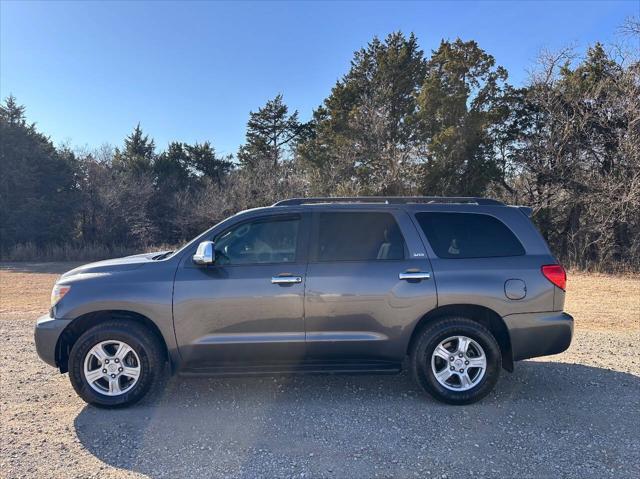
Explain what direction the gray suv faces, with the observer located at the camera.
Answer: facing to the left of the viewer

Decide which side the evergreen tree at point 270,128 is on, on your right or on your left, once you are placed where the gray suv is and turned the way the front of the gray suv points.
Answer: on your right

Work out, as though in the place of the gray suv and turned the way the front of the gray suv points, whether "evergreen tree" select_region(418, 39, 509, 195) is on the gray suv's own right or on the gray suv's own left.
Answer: on the gray suv's own right

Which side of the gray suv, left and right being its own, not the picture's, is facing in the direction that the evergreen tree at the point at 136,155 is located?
right

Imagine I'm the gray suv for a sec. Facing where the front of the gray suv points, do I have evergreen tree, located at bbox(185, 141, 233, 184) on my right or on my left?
on my right

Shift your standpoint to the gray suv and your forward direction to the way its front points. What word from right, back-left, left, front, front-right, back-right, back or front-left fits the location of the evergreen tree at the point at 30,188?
front-right

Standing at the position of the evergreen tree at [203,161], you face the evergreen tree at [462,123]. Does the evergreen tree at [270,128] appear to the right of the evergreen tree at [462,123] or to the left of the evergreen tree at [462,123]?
left

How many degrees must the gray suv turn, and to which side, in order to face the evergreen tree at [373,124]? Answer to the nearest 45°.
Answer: approximately 90° to its right
